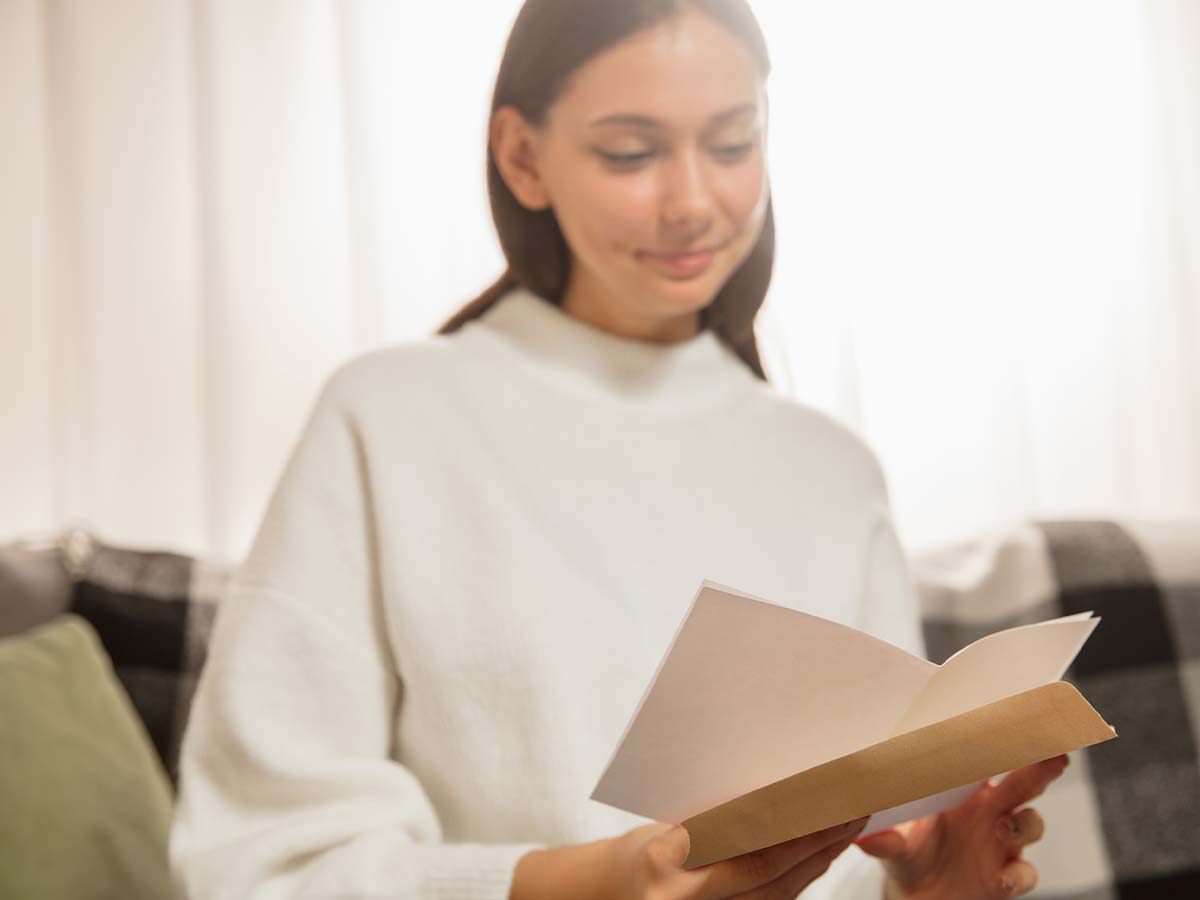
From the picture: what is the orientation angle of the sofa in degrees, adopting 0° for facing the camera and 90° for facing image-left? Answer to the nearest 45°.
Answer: approximately 0°

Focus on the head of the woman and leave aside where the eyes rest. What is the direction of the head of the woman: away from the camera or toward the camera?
toward the camera
